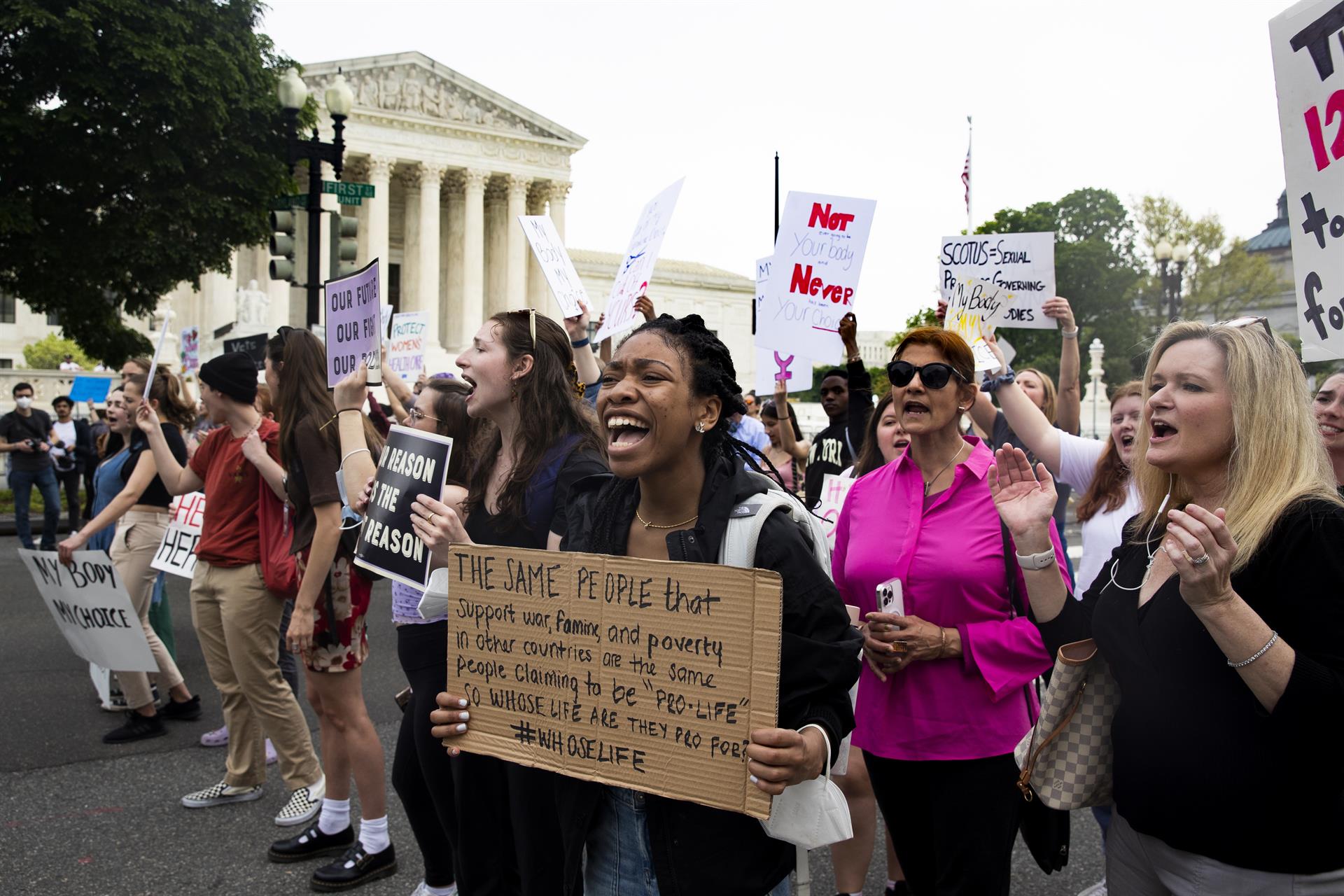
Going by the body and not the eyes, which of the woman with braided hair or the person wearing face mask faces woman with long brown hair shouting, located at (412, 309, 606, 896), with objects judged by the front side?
the person wearing face mask

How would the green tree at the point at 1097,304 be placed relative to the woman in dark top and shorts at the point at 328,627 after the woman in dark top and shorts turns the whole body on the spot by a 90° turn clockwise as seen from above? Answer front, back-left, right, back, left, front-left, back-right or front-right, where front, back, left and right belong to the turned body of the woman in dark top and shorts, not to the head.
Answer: front-right

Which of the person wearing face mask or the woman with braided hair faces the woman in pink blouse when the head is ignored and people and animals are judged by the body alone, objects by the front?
the person wearing face mask

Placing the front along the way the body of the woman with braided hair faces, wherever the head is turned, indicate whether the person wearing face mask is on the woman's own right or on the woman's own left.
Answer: on the woman's own right

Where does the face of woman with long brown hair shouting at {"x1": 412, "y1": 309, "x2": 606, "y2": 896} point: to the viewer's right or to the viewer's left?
to the viewer's left

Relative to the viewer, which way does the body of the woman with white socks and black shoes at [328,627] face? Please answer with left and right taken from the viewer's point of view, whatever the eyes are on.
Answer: facing to the left of the viewer

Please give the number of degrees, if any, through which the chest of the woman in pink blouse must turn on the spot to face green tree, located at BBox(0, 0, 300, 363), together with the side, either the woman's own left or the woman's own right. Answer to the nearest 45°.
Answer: approximately 90° to the woman's own right

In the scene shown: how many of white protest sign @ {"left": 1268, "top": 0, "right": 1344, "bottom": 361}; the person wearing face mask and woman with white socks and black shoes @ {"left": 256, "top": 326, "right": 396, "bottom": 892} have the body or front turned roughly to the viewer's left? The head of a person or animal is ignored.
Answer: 1

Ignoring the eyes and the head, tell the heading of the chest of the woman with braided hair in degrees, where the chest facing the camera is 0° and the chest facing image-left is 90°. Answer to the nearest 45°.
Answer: approximately 45°

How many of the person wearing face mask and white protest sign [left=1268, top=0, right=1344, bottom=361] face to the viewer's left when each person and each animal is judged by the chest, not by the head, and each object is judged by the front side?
0

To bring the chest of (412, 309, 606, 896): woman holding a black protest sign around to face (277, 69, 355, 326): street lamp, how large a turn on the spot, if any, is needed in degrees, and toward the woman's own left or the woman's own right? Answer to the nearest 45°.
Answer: approximately 135° to the woman's own right

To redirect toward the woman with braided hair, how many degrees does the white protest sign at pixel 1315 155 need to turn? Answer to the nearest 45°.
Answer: approximately 45° to its right

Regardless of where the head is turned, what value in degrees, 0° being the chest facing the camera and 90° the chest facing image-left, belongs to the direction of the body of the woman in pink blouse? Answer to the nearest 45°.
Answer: approximately 45°
